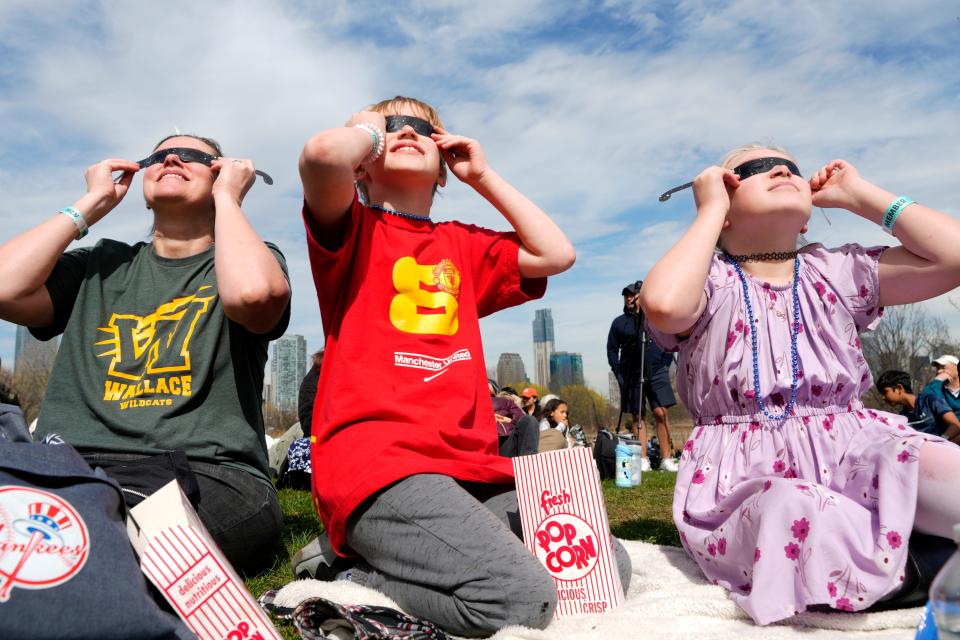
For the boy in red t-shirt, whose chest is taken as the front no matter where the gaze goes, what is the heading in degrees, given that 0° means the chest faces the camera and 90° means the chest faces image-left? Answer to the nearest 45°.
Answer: approximately 315°

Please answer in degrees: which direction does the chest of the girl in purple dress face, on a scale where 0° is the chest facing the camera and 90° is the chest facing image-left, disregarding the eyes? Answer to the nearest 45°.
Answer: approximately 0°

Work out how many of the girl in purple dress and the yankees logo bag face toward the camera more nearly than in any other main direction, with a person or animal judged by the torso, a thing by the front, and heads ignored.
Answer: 2

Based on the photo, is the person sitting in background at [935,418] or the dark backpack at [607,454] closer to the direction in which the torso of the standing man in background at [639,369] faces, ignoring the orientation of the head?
the dark backpack

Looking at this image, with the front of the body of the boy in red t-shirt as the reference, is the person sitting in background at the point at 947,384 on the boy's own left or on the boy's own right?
on the boy's own left

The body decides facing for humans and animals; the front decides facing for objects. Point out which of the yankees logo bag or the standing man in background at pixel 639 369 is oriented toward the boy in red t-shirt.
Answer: the standing man in background
